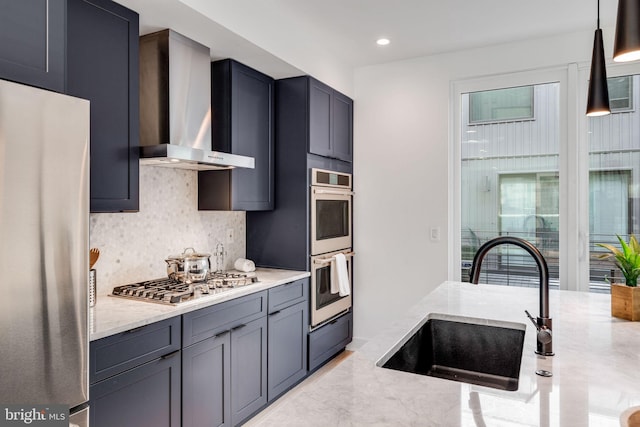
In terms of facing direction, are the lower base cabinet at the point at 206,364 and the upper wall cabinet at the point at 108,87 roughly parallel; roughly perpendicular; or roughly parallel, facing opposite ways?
roughly parallel

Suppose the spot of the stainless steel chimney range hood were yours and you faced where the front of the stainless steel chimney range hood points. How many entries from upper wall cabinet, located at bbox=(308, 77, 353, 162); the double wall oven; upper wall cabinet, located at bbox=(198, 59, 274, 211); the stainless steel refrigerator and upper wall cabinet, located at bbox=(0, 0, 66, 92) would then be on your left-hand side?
3

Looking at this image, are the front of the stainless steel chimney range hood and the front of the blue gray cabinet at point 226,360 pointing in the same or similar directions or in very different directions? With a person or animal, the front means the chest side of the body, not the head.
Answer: same or similar directions

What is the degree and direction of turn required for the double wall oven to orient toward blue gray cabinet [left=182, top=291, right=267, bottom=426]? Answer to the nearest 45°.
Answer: approximately 90° to its right

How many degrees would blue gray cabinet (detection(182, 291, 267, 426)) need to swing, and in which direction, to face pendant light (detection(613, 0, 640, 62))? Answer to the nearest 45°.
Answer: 0° — it already faces it

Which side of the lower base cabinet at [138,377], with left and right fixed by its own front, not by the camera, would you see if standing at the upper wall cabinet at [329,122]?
left

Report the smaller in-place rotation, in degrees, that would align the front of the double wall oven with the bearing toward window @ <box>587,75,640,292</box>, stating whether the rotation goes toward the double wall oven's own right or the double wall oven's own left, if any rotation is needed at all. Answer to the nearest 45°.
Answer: approximately 45° to the double wall oven's own left

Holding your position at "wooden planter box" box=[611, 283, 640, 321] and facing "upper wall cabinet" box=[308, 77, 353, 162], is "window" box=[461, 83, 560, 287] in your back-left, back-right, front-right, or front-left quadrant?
front-right

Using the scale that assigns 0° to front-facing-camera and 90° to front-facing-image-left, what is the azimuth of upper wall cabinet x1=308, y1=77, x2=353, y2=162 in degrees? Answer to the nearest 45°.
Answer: approximately 315°

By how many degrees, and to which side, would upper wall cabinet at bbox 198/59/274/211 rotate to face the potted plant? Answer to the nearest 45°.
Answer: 0° — it already faces it

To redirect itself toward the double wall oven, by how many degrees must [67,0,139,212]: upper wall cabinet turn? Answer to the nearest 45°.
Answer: approximately 90° to its left

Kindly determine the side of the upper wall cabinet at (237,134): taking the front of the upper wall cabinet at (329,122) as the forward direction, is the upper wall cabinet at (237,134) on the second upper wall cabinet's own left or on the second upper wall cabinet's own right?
on the second upper wall cabinet's own right

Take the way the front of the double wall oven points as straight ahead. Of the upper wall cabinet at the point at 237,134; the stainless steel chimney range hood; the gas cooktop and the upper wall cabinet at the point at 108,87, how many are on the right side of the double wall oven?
4

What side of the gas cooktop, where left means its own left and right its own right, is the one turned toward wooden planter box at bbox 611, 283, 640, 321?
front

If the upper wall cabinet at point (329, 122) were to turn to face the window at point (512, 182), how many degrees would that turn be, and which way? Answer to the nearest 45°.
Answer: approximately 45° to its left

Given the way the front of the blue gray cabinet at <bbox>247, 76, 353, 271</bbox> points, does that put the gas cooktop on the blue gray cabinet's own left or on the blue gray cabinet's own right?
on the blue gray cabinet's own right
